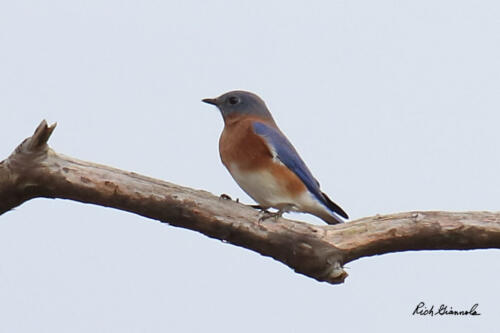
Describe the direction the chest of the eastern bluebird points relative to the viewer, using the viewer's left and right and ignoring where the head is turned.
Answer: facing to the left of the viewer
